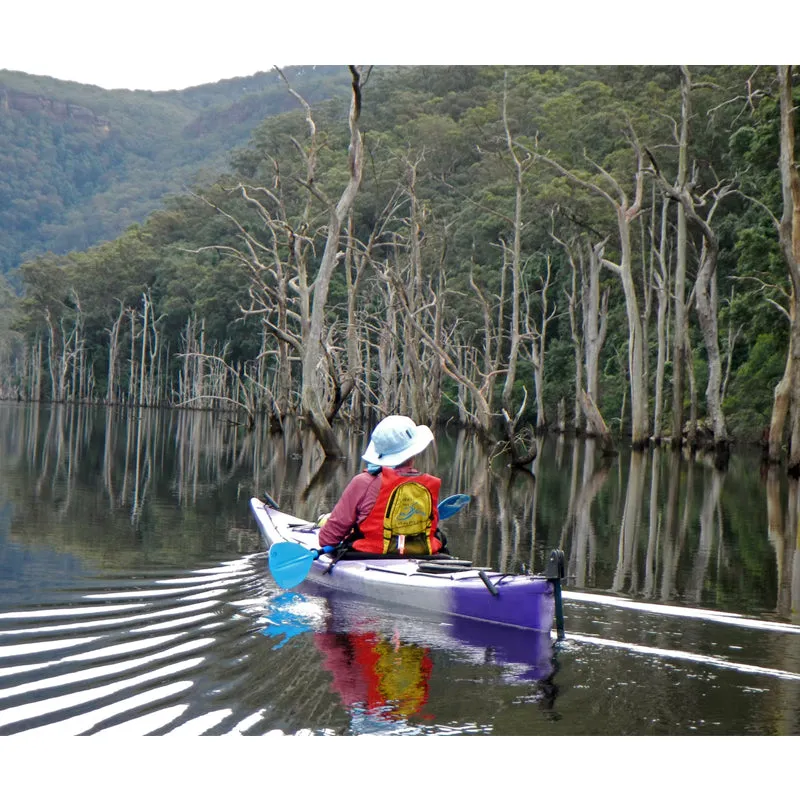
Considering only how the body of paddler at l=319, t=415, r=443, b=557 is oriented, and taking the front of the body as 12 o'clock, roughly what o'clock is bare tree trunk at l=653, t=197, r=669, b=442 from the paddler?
The bare tree trunk is roughly at 2 o'clock from the paddler.

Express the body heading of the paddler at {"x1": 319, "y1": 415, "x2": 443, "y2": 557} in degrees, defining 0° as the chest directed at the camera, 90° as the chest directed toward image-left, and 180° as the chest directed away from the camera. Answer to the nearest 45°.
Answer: approximately 135°

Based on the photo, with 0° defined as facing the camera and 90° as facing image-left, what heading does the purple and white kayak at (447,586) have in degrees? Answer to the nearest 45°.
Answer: approximately 135°

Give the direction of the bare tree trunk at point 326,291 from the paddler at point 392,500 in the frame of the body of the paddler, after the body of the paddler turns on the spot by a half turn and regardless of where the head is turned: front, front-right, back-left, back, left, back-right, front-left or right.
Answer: back-left

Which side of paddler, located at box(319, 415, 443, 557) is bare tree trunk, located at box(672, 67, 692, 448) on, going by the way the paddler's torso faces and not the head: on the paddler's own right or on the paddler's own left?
on the paddler's own right

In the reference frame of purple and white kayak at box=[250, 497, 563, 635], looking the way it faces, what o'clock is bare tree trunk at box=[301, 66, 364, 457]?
The bare tree trunk is roughly at 1 o'clock from the purple and white kayak.
